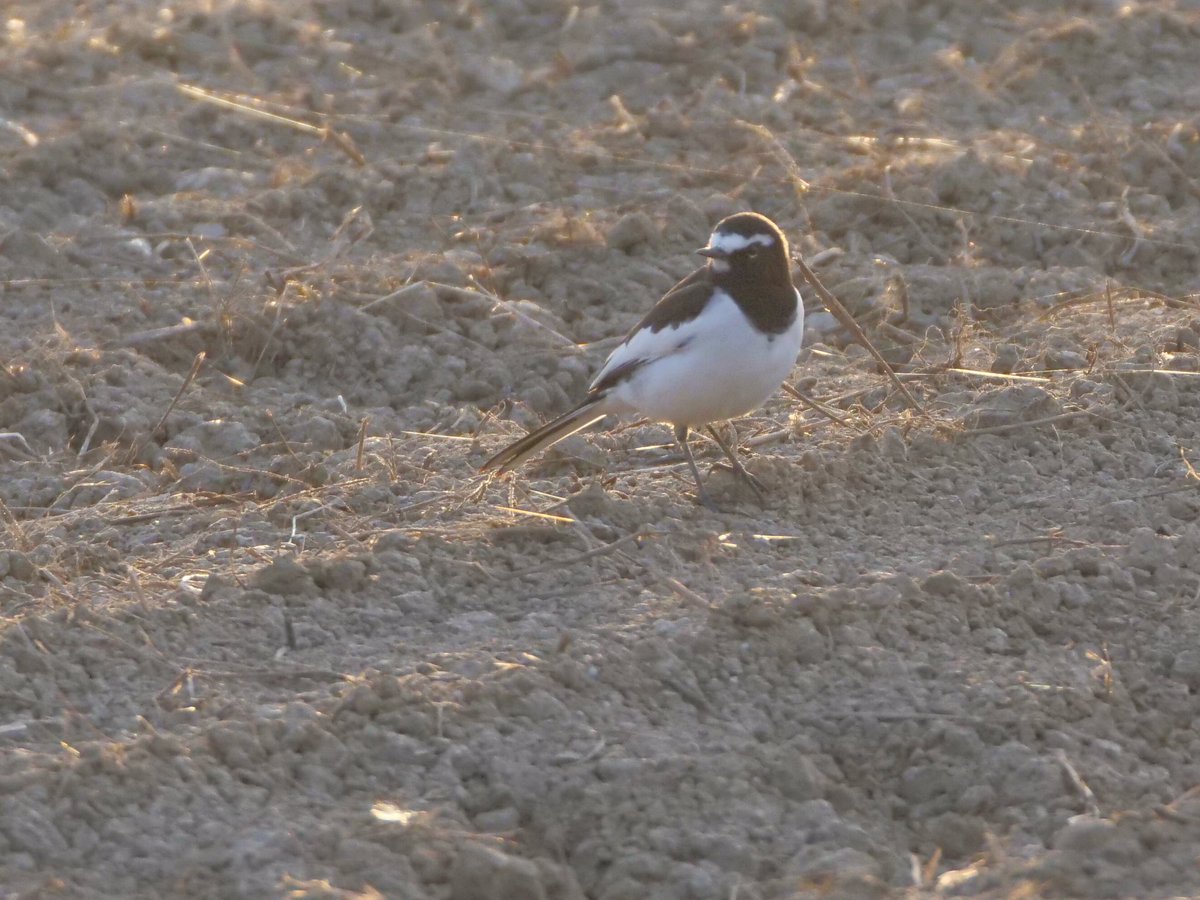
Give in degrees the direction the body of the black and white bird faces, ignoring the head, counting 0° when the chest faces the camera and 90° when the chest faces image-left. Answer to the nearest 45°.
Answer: approximately 315°
